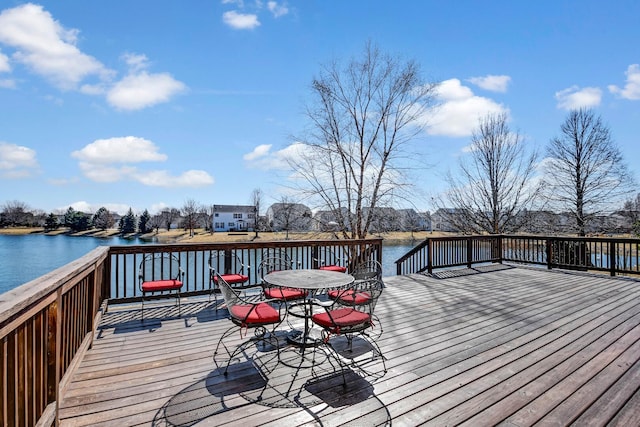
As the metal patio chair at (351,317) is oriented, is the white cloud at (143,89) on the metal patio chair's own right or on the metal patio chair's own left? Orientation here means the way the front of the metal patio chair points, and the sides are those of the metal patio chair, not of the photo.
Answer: on the metal patio chair's own right

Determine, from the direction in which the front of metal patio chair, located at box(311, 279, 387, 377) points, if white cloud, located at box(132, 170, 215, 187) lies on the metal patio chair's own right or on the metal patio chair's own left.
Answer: on the metal patio chair's own right

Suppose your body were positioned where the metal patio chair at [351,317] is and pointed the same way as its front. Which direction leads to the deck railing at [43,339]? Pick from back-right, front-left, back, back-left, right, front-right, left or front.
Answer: front

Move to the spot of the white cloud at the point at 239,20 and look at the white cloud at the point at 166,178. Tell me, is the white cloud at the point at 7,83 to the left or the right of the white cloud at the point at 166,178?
left
